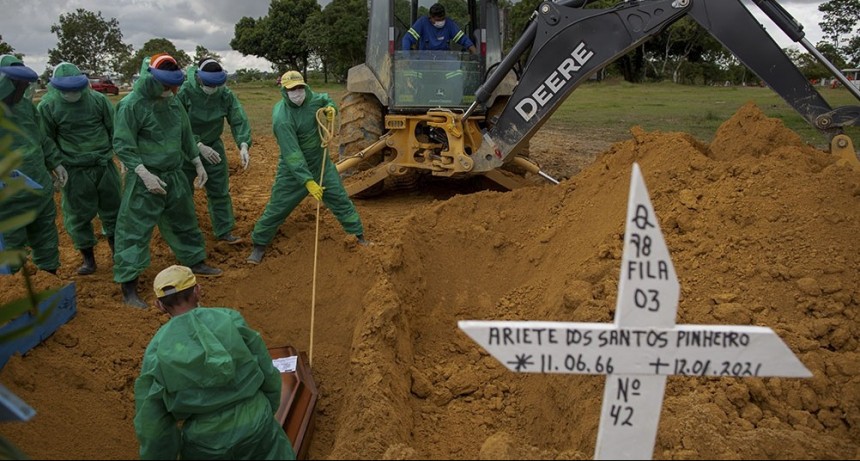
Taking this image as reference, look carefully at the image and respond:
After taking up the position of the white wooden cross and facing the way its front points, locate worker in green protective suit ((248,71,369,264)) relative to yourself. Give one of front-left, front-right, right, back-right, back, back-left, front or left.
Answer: back-right

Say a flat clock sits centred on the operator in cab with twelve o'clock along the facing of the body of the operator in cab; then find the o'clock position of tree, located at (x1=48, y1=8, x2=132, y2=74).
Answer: The tree is roughly at 5 o'clock from the operator in cab.

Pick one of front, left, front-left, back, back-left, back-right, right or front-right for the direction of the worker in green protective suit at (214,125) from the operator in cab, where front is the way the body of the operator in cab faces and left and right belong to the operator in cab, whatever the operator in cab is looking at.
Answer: front-right

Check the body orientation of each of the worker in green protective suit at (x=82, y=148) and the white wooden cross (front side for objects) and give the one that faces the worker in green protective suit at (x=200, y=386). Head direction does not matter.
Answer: the worker in green protective suit at (x=82, y=148)

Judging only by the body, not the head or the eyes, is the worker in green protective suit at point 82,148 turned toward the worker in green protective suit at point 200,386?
yes

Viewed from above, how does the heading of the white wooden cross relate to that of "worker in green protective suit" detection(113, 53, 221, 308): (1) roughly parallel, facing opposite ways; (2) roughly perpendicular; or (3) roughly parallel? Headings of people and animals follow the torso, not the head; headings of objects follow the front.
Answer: roughly perpendicular

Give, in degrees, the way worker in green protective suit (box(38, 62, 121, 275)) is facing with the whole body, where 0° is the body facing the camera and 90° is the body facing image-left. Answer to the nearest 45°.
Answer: approximately 0°

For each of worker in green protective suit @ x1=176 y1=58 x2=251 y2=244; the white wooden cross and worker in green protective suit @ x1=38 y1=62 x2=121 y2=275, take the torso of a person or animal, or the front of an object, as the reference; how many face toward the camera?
3

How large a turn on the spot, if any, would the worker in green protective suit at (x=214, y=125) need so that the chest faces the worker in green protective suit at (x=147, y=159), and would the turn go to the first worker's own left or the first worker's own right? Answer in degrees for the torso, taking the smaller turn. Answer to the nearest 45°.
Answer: approximately 45° to the first worker's own right

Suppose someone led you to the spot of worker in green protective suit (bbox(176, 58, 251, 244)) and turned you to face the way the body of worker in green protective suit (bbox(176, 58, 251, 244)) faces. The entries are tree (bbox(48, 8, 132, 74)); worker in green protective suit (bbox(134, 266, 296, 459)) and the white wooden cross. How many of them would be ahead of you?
2

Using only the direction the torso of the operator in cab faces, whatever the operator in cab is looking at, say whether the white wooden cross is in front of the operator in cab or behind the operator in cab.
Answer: in front

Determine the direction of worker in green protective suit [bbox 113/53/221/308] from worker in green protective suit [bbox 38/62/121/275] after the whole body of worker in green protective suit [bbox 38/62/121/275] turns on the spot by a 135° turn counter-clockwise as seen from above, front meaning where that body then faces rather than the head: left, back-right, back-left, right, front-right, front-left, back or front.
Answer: right

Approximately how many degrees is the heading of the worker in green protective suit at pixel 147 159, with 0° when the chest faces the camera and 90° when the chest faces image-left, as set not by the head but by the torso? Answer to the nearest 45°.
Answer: approximately 315°

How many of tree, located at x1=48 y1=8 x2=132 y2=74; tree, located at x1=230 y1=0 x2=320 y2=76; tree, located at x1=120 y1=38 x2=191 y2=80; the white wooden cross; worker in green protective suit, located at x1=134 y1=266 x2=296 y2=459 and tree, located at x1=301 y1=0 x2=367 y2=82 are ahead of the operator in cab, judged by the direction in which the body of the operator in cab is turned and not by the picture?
2
